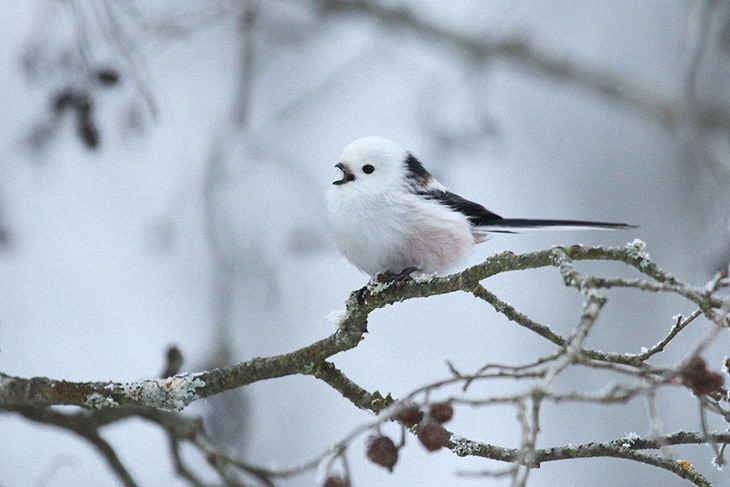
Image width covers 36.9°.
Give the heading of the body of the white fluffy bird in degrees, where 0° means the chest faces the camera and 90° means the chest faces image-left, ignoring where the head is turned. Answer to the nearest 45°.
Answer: approximately 90°
